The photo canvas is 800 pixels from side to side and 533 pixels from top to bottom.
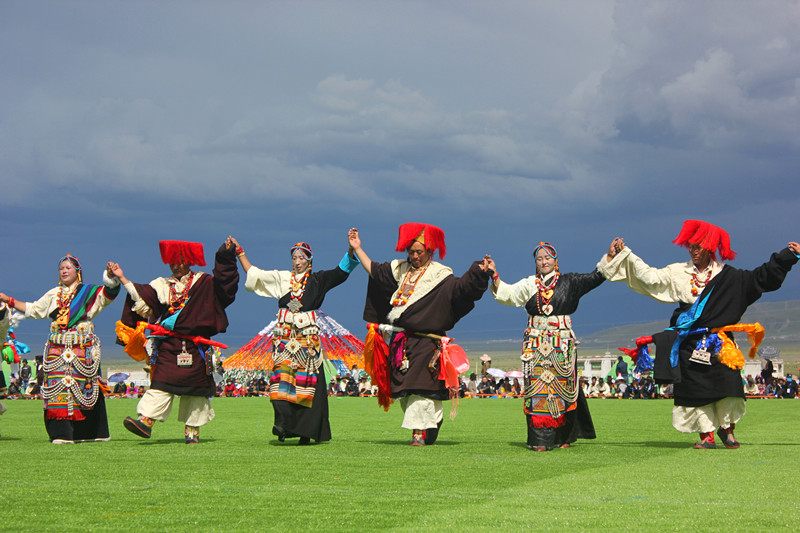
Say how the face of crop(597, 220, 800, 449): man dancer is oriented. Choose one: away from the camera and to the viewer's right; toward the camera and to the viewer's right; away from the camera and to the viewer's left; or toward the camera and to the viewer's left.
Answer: toward the camera and to the viewer's left

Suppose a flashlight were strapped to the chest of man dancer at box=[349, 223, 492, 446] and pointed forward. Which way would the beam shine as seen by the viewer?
toward the camera

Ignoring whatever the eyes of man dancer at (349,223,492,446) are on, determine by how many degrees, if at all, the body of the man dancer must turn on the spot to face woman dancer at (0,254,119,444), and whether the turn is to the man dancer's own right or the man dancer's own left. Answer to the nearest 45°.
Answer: approximately 90° to the man dancer's own right

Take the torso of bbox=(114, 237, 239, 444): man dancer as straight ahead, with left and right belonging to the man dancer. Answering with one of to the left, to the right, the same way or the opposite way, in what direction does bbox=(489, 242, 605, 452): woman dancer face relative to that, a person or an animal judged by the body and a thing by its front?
the same way

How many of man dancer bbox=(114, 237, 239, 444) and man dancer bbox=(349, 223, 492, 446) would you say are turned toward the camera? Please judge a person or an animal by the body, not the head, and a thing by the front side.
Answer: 2

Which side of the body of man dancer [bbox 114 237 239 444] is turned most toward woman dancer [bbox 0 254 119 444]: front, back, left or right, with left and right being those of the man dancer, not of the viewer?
right

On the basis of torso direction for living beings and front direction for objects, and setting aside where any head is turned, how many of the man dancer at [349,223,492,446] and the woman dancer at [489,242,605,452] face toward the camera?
2

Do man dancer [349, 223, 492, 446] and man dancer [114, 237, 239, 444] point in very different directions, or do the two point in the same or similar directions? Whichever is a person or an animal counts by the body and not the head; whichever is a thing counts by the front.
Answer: same or similar directions

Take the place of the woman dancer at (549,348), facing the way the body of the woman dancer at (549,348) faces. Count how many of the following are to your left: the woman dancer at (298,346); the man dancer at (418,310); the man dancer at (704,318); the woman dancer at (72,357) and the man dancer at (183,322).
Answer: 1

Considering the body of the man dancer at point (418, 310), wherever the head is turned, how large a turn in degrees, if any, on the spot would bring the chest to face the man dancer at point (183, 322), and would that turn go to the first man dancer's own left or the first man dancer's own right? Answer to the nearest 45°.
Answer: approximately 90° to the first man dancer's own right

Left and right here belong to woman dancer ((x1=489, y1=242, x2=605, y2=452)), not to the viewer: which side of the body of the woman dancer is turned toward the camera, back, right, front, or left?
front

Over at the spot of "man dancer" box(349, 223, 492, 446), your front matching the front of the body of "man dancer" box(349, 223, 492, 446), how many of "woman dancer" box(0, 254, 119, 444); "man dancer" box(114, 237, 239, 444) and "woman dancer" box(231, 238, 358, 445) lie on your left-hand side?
0

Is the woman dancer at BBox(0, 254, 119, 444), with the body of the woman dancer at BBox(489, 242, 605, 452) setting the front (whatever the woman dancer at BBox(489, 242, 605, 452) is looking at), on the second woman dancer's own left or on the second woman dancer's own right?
on the second woman dancer's own right

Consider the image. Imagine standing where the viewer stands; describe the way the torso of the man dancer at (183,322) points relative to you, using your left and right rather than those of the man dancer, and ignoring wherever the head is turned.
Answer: facing the viewer

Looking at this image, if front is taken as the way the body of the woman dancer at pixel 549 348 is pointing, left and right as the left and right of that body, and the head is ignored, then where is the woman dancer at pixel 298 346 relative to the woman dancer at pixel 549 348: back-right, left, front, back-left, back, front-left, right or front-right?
right

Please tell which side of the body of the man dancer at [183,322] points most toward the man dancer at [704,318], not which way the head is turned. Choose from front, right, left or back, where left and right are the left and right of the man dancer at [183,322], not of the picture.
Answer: left
